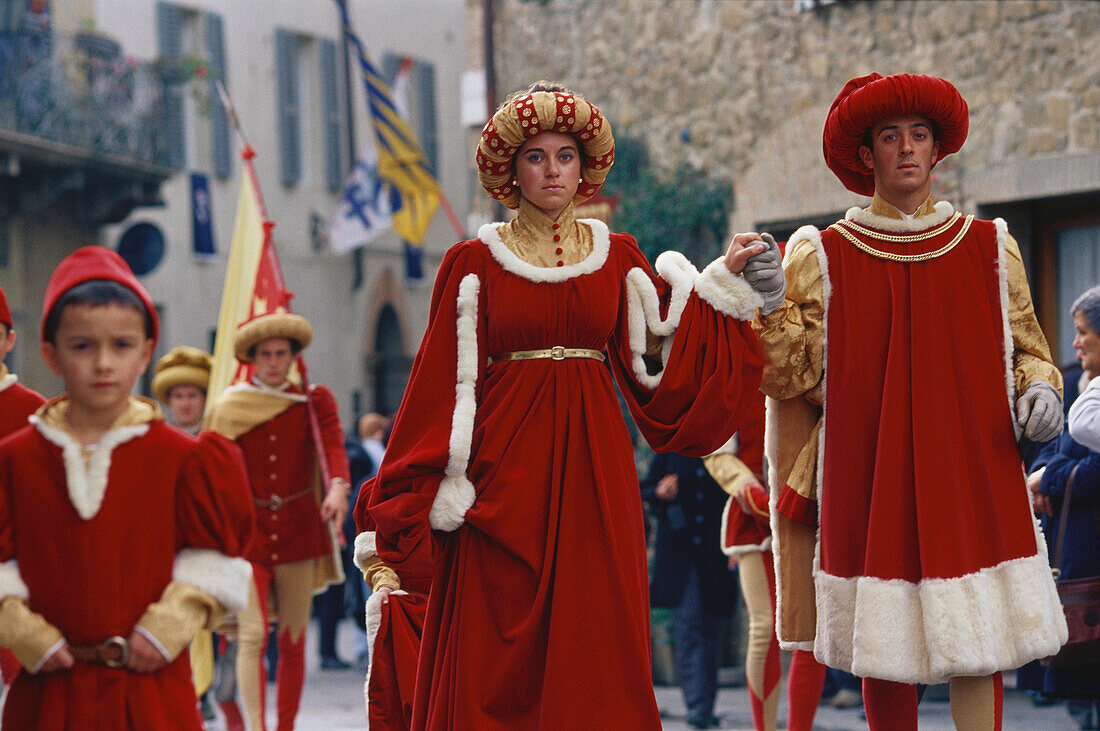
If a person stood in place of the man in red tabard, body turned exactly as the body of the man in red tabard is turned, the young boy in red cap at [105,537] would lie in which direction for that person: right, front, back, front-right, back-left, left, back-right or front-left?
front-right

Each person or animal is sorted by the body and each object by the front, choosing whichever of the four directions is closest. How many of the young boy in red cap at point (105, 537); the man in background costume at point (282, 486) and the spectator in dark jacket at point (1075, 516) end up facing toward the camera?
2

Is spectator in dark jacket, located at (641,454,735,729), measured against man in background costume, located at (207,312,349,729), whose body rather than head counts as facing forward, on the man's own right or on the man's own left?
on the man's own left

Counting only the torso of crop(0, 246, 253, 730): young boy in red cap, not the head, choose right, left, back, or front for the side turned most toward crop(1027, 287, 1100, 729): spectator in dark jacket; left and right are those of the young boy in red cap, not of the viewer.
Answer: left

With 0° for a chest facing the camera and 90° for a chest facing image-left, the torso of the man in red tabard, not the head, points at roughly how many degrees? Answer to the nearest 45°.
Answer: approximately 0°

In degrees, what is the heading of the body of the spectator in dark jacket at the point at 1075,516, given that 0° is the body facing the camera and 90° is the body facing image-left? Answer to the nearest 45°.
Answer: approximately 90°

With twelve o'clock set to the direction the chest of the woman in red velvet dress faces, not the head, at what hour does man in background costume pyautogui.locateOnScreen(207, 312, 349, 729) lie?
The man in background costume is roughly at 5 o'clock from the woman in red velvet dress.

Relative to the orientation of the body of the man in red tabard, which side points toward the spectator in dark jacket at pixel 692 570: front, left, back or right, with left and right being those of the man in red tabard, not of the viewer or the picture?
back

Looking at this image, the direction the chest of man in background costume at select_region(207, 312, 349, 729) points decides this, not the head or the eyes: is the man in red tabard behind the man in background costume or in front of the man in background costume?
in front
